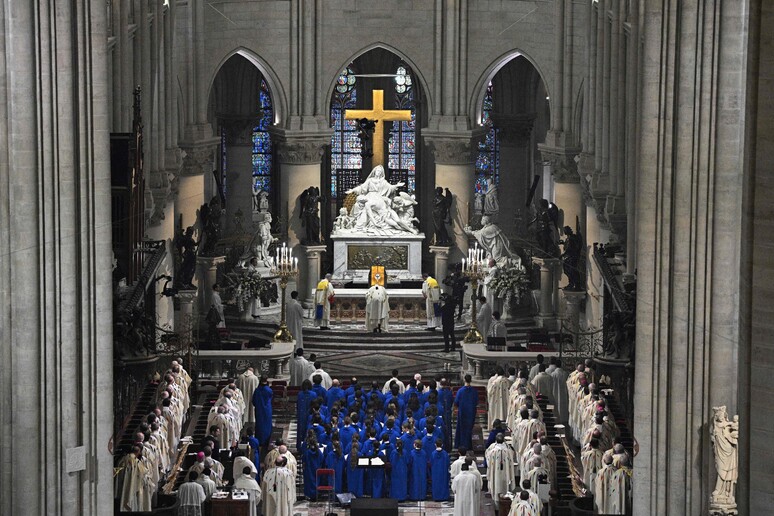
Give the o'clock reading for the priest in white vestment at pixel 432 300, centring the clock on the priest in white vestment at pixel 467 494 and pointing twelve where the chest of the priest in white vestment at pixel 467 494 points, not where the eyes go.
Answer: the priest in white vestment at pixel 432 300 is roughly at 12 o'clock from the priest in white vestment at pixel 467 494.

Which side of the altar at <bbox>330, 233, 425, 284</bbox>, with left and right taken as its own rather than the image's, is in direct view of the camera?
front

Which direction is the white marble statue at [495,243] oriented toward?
to the viewer's left

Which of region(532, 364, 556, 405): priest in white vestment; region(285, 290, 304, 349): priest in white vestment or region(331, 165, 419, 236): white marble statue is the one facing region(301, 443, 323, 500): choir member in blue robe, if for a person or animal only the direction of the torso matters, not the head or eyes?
the white marble statue

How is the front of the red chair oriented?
away from the camera

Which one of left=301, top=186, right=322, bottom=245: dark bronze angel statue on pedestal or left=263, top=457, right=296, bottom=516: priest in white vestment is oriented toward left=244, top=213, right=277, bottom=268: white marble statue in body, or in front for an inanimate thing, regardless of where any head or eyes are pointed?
the priest in white vestment

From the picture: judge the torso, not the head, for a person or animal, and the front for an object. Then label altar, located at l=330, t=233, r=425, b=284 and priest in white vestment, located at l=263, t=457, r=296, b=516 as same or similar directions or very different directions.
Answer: very different directions

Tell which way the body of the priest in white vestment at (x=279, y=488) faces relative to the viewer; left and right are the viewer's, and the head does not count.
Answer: facing away from the viewer

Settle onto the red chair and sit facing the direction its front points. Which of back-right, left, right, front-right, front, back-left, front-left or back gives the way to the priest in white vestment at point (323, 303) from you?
front

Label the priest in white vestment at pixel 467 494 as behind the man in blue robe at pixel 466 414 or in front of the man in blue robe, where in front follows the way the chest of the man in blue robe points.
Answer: behind

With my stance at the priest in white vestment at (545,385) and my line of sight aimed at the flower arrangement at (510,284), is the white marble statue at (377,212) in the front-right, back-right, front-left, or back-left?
front-left

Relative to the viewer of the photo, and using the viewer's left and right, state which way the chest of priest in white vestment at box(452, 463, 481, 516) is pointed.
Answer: facing away from the viewer

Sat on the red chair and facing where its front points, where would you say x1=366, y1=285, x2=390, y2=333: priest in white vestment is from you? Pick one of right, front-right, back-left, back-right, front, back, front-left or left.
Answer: front

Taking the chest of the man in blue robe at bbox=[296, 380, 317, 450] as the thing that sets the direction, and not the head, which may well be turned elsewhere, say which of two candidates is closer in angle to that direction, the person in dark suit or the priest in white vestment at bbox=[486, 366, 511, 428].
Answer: the person in dark suit

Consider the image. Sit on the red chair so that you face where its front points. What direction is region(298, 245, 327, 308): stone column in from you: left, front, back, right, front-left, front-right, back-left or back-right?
front
